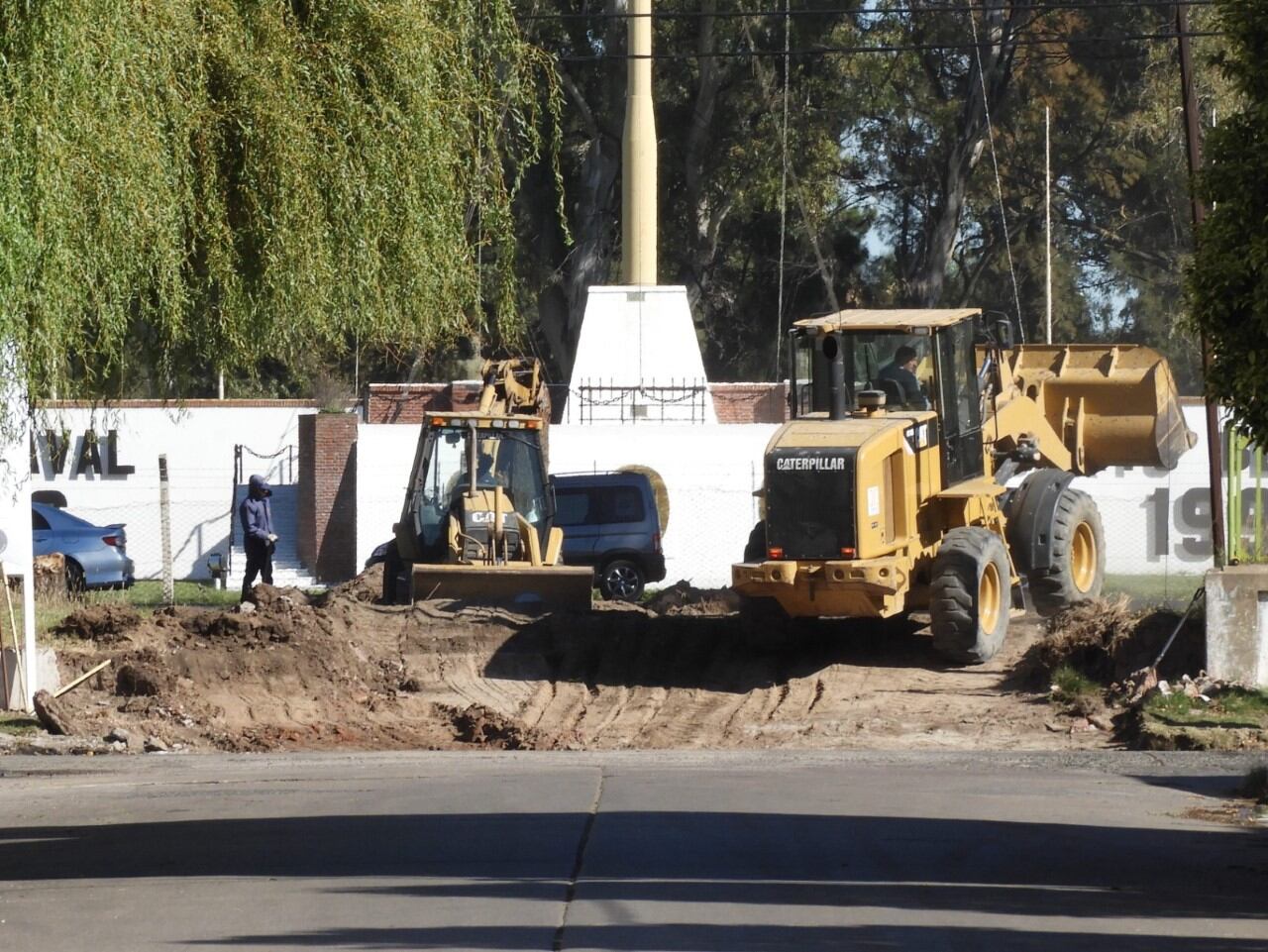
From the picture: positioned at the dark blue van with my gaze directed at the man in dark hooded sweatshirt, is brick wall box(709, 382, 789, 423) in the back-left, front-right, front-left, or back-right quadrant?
back-right

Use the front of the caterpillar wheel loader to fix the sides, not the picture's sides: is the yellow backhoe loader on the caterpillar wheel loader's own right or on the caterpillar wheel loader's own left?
on the caterpillar wheel loader's own left

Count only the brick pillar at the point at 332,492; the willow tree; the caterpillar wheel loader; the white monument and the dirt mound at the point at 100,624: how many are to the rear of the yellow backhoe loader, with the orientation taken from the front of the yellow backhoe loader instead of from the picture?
2

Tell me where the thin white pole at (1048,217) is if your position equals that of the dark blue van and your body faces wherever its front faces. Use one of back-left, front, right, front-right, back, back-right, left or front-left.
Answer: back-right

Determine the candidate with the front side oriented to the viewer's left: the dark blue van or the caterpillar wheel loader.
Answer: the dark blue van

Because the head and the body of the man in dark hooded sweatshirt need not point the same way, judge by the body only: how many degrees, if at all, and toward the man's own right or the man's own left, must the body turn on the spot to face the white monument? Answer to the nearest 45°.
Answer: approximately 90° to the man's own left

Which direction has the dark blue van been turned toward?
to the viewer's left

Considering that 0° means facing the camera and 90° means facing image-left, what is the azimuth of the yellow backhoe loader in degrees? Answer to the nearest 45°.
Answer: approximately 0°

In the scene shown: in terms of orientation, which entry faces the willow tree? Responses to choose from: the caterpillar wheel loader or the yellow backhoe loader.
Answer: the yellow backhoe loader

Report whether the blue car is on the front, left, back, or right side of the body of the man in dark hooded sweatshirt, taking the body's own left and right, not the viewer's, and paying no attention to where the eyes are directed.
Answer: back

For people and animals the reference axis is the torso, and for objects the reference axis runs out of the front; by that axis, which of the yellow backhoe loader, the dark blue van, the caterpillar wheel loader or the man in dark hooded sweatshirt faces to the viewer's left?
the dark blue van

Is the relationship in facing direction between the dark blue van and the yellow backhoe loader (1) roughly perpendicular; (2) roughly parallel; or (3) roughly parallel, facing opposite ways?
roughly perpendicular

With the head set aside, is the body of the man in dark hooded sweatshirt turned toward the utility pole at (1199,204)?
yes

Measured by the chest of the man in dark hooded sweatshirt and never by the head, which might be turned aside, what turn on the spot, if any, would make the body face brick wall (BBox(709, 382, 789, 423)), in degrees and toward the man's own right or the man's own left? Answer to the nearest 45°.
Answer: approximately 90° to the man's own left

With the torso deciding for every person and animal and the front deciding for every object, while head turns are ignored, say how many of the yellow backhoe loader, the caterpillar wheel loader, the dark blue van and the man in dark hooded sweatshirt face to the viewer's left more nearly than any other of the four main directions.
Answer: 1

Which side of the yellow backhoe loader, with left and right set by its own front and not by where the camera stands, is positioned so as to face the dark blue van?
back

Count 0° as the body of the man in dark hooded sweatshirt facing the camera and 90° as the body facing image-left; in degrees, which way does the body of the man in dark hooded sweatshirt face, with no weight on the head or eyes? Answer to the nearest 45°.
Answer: approximately 315°

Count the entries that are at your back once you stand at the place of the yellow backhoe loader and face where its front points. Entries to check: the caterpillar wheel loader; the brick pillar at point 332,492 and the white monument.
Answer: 2

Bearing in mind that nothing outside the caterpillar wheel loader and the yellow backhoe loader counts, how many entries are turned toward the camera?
1
